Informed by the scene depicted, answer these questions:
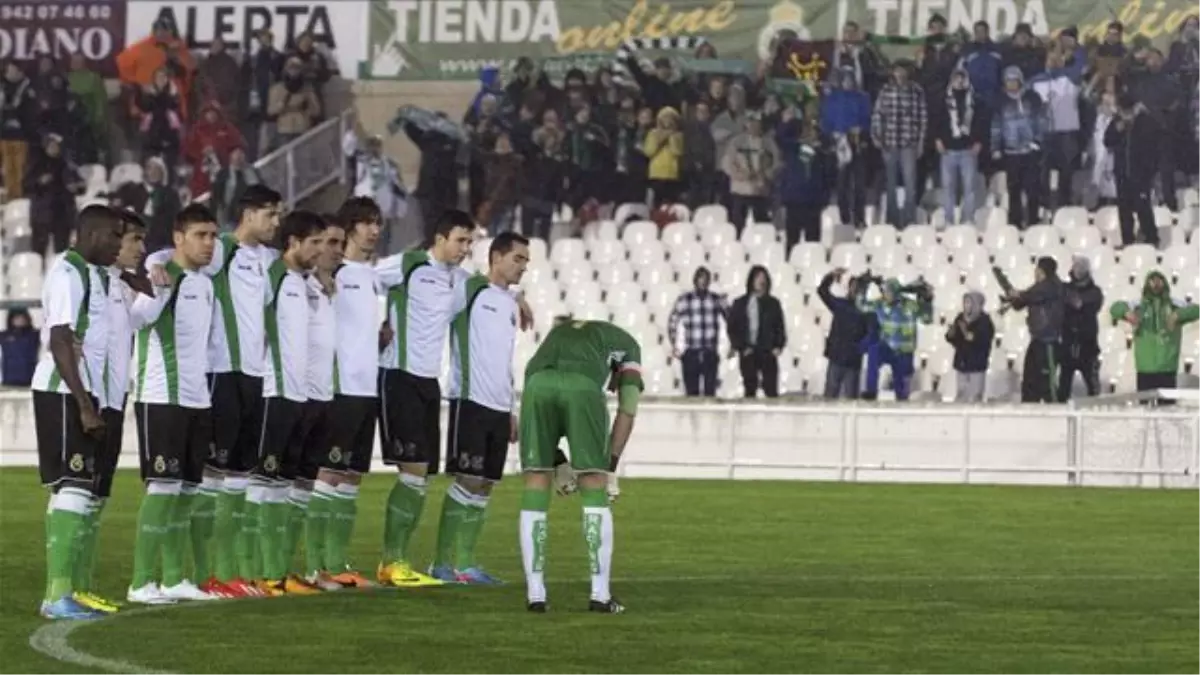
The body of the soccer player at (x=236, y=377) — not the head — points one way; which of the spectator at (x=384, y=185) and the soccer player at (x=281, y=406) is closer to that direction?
the soccer player

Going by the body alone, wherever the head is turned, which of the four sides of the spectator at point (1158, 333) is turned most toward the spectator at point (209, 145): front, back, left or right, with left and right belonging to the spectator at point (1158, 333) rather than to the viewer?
right

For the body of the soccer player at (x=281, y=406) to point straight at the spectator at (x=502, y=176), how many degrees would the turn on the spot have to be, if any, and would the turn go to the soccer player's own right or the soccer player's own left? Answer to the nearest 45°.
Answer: approximately 135° to the soccer player's own left

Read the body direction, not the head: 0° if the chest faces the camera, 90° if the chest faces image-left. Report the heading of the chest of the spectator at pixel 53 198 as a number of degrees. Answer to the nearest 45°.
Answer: approximately 0°

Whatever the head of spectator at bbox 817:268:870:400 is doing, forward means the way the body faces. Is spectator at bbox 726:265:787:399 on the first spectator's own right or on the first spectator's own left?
on the first spectator's own right

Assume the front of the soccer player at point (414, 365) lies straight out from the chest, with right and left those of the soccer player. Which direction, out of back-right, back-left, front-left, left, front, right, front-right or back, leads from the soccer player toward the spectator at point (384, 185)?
back-left

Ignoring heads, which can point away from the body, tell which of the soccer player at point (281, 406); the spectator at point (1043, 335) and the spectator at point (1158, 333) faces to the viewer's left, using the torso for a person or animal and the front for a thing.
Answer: the spectator at point (1043, 335)
